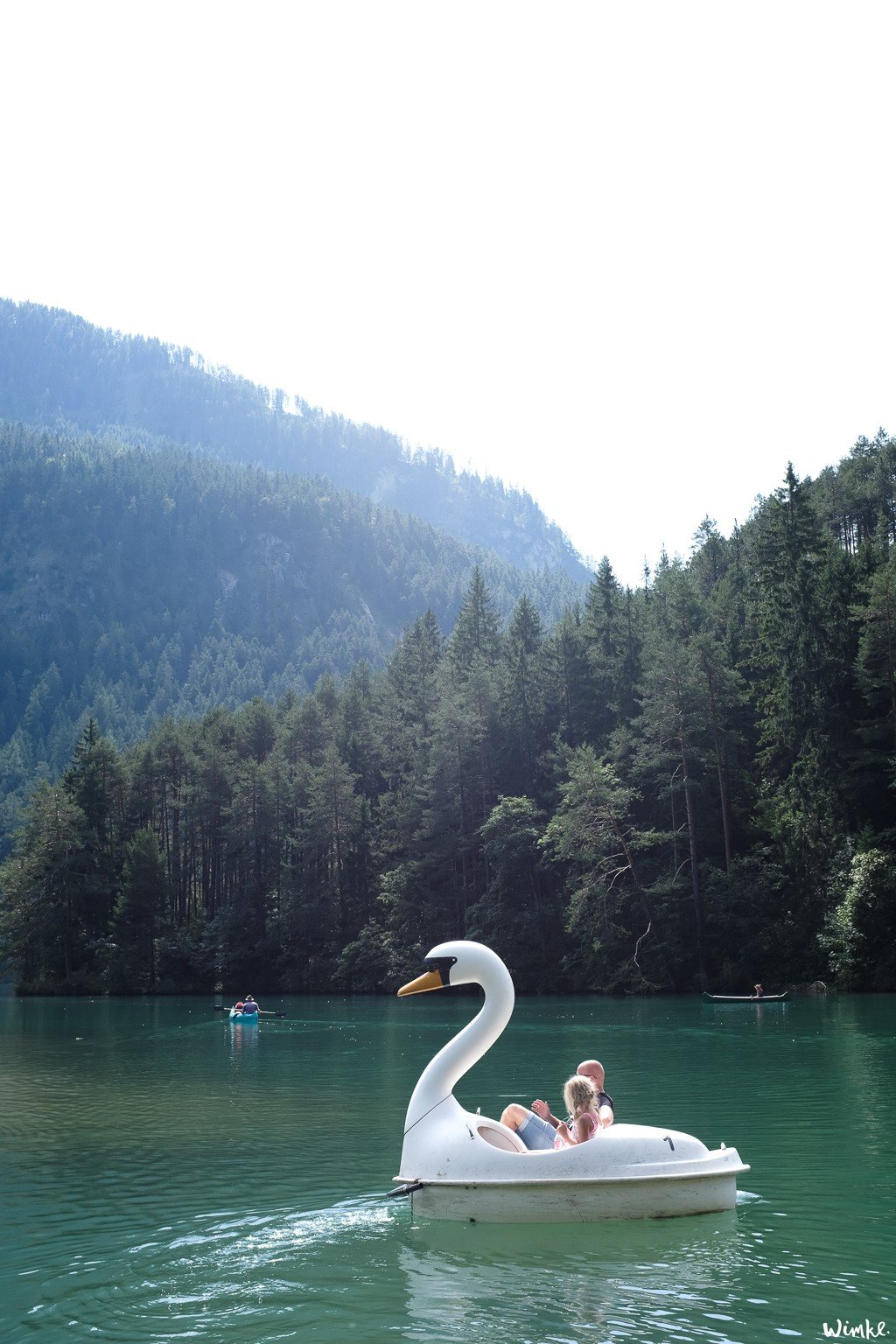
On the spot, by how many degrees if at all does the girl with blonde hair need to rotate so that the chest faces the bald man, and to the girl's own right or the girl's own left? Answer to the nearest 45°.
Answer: approximately 45° to the girl's own right

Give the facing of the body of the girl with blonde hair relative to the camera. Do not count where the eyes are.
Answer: to the viewer's left

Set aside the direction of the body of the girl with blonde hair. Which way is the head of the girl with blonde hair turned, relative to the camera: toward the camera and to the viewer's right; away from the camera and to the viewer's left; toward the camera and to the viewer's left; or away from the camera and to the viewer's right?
away from the camera and to the viewer's left

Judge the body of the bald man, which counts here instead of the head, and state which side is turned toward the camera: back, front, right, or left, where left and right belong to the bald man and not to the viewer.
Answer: left

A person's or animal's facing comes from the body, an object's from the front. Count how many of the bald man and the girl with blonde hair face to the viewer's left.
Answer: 2

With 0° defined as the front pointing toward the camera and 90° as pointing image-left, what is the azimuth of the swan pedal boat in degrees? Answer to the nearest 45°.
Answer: approximately 90°
